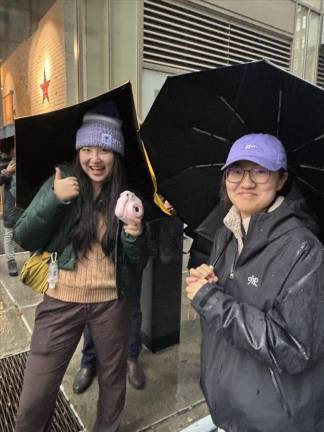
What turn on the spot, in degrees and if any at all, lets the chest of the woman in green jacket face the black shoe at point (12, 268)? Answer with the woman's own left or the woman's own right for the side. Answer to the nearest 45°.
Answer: approximately 180°

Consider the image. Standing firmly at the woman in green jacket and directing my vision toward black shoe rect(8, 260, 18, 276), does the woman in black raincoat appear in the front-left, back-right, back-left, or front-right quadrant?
back-right

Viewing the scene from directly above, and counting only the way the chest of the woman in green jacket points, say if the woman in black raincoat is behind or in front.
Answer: in front

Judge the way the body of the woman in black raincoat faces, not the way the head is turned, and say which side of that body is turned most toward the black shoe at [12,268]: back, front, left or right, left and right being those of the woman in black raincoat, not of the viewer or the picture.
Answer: right
